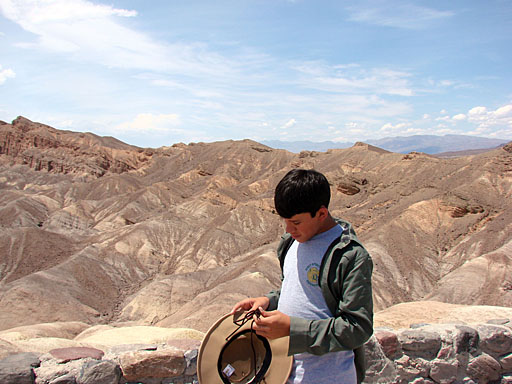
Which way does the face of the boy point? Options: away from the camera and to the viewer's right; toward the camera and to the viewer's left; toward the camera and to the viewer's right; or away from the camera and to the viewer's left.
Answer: toward the camera and to the viewer's left

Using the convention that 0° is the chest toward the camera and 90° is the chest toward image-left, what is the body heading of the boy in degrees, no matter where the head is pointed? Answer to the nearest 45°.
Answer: approximately 45°
